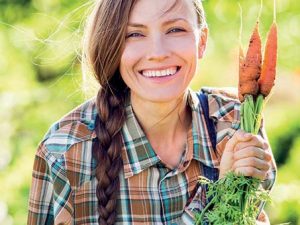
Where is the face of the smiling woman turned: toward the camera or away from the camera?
toward the camera

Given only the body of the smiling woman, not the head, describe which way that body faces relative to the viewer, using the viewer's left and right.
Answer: facing the viewer
